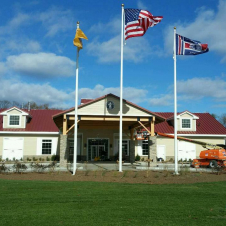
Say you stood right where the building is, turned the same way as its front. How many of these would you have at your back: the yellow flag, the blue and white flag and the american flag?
0

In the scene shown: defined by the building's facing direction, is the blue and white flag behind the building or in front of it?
in front

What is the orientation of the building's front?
toward the camera

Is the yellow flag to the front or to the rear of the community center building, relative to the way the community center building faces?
to the front

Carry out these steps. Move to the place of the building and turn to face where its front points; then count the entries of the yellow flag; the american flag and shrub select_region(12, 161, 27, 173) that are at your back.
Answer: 0

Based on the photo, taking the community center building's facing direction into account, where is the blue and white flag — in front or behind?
in front

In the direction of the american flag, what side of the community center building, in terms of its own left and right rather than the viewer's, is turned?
front

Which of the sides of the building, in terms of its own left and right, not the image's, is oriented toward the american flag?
front
